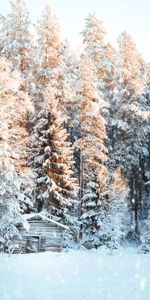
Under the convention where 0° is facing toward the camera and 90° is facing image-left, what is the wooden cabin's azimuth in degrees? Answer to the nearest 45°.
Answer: approximately 0°

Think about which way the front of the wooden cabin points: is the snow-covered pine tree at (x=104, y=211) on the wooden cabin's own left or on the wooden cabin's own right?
on the wooden cabin's own left
